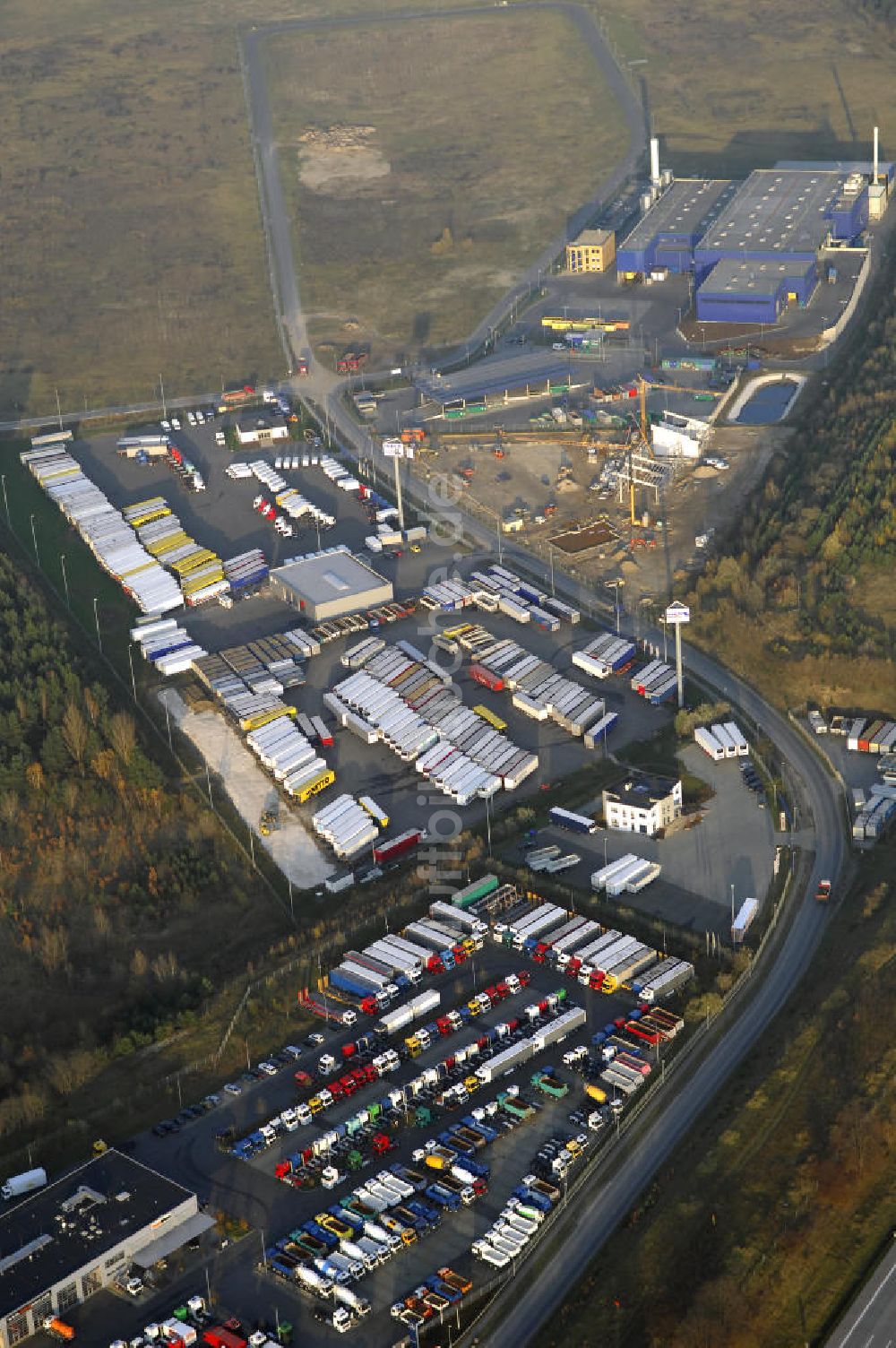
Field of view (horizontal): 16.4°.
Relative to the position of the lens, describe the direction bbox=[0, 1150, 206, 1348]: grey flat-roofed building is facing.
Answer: facing the viewer and to the right of the viewer
